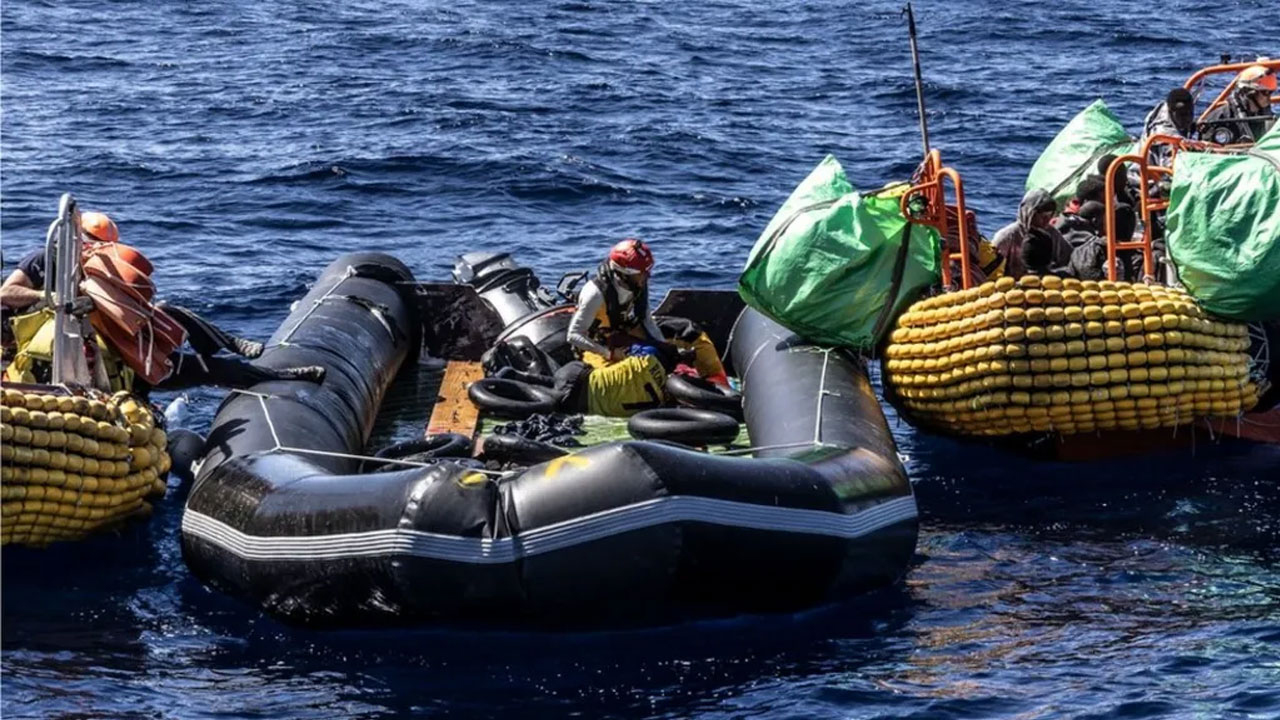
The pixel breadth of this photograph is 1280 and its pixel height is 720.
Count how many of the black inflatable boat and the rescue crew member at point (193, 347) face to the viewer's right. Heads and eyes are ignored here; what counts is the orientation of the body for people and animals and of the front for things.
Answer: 1

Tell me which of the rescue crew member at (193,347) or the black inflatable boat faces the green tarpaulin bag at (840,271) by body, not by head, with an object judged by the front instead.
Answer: the rescue crew member

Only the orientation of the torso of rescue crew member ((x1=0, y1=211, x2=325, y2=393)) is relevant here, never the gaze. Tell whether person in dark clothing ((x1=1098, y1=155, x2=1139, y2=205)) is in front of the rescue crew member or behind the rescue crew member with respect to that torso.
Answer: in front

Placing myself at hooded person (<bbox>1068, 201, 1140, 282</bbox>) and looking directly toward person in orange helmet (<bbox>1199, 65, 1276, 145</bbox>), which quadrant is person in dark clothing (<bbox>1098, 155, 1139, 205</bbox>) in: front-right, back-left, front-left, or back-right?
front-left

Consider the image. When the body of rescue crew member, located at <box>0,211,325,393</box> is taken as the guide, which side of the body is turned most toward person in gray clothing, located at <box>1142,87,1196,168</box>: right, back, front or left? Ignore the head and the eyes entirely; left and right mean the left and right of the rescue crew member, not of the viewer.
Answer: front

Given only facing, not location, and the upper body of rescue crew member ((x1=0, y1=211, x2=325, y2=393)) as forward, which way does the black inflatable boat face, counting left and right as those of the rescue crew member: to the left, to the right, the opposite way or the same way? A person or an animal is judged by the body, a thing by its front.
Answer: to the right

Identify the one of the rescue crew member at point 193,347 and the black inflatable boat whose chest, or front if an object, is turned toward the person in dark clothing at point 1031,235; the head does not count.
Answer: the rescue crew member

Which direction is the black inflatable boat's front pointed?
toward the camera

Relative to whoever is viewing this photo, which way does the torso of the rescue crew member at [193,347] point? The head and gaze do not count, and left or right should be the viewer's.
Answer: facing to the right of the viewer
